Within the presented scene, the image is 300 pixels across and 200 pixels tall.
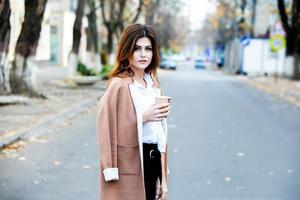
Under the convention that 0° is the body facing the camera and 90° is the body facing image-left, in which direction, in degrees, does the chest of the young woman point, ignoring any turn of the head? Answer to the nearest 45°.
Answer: approximately 315°
